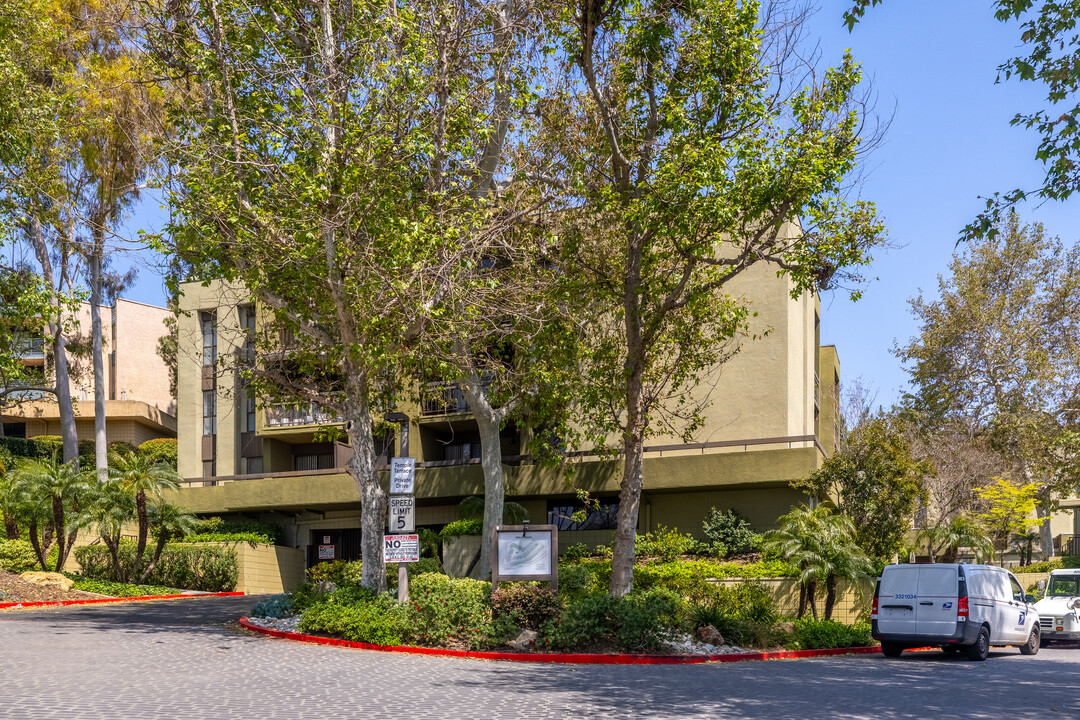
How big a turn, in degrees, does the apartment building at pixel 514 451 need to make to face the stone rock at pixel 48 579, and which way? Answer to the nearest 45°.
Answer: approximately 45° to its right

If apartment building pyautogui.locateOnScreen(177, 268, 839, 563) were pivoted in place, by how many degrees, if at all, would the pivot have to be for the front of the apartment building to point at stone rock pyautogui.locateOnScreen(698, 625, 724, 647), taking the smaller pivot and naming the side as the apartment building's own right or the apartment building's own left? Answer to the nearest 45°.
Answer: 0° — it already faces it

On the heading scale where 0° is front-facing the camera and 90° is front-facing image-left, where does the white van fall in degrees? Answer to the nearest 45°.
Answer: approximately 225°

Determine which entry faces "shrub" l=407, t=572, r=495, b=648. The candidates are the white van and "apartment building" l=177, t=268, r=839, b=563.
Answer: the apartment building

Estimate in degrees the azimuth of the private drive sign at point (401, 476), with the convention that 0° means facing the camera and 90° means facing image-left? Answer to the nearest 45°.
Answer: approximately 0°

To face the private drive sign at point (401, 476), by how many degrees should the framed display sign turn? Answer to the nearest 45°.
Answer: approximately 90° to its right
